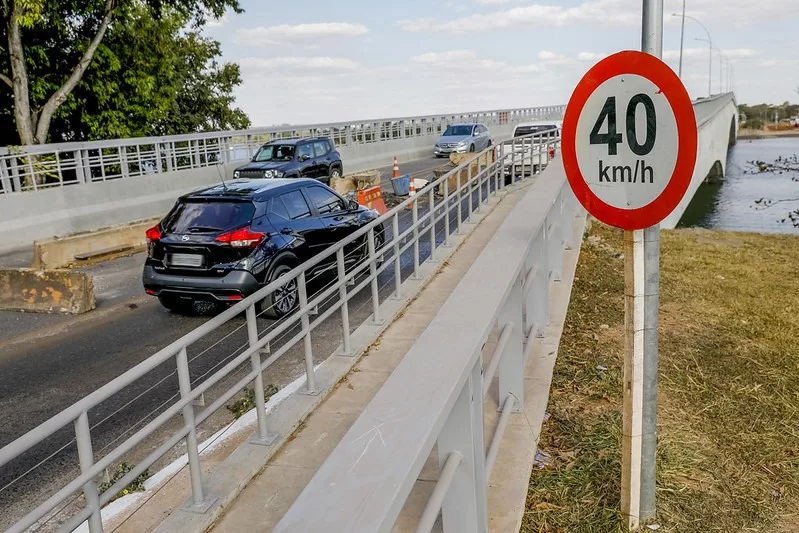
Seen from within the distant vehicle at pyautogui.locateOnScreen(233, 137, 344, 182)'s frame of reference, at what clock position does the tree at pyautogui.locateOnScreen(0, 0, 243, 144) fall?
The tree is roughly at 3 o'clock from the distant vehicle.

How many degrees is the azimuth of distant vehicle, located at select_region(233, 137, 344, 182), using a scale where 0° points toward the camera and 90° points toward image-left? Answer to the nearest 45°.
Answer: approximately 45°

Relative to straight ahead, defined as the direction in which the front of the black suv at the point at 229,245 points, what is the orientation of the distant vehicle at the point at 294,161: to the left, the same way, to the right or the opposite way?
the opposite way

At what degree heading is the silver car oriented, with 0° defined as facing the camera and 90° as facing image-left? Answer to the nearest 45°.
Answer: approximately 45°

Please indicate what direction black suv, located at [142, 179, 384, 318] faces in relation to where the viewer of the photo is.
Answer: facing away from the viewer and to the right of the viewer

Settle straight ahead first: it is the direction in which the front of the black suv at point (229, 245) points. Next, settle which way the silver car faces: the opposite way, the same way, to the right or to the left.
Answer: the opposite way

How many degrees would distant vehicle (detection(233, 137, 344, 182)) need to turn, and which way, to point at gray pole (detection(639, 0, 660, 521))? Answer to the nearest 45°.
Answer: approximately 45° to its left

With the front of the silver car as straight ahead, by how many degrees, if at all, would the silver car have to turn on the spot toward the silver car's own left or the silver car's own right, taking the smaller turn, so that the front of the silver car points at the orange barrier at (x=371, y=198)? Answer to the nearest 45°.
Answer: approximately 45° to the silver car's own left

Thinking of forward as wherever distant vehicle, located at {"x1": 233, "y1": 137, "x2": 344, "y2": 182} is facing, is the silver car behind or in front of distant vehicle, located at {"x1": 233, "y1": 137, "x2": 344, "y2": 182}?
behind
